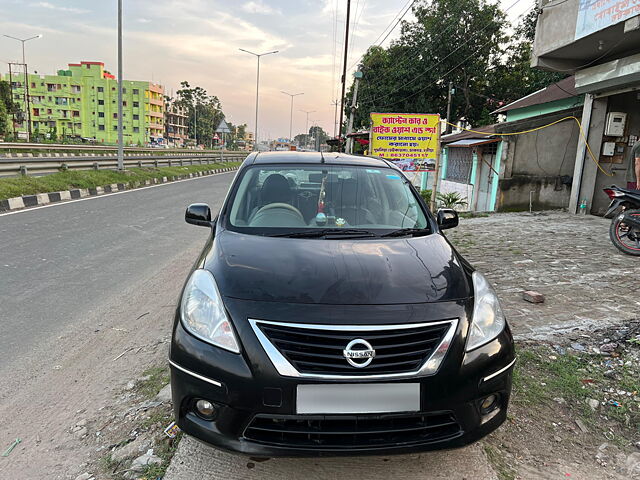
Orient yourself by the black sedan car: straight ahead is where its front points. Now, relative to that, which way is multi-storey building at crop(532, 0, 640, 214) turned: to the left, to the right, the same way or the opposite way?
to the right

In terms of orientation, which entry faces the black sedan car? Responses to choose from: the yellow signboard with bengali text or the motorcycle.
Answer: the yellow signboard with bengali text

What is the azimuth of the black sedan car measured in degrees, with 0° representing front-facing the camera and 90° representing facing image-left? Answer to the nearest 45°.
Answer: approximately 0°

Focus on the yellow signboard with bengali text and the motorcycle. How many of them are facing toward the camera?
1

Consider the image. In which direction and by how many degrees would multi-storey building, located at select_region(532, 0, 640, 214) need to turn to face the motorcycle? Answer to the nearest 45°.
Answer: approximately 45° to its left

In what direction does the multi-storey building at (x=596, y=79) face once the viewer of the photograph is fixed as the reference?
facing the viewer and to the left of the viewer

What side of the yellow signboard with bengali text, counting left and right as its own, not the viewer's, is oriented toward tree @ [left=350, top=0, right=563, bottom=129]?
back

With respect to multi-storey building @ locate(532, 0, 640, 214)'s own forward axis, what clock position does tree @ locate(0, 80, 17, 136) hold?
The tree is roughly at 2 o'clock from the multi-storey building.
